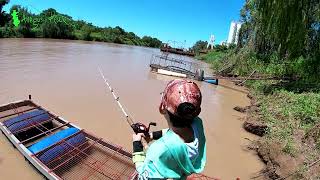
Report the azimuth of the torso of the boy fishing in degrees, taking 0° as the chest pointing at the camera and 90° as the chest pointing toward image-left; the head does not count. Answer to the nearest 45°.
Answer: approximately 135°
